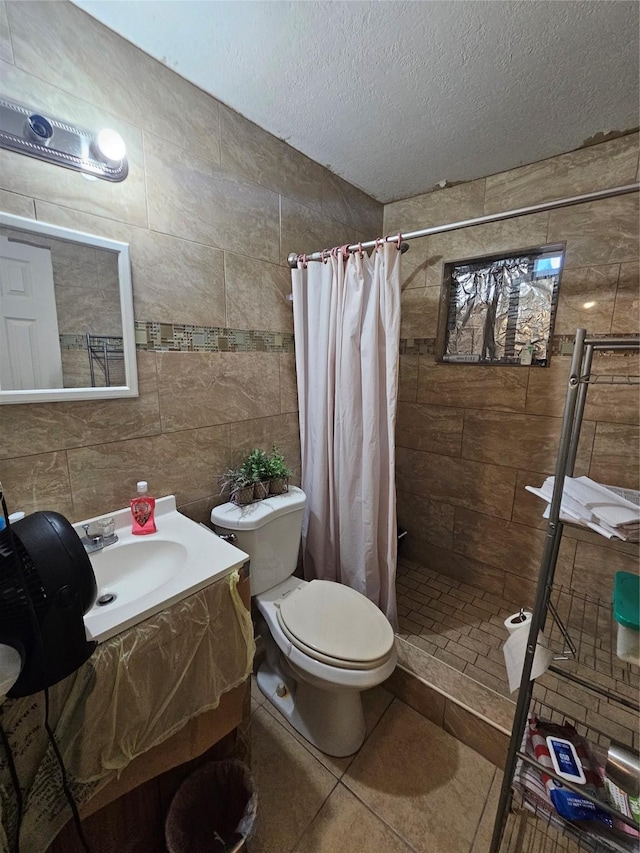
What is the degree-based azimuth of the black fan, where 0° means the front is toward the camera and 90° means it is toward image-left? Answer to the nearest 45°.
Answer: approximately 45°

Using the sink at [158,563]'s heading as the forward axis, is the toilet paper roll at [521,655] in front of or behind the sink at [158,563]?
in front

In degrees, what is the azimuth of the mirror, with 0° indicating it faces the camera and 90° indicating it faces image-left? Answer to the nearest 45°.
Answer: approximately 315°

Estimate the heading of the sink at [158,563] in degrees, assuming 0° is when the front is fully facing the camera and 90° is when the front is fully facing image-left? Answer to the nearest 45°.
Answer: approximately 315°

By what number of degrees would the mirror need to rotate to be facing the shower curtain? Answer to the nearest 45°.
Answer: approximately 45° to its left

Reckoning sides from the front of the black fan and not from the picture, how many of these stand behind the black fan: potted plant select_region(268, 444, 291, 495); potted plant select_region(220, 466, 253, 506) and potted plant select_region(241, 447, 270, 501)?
3
